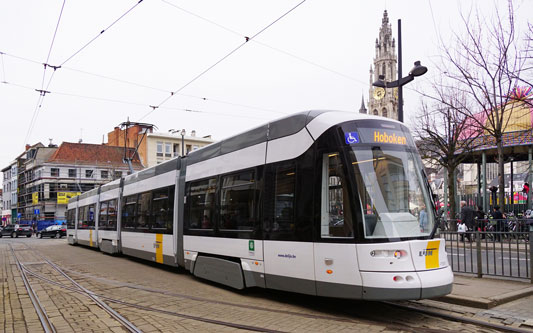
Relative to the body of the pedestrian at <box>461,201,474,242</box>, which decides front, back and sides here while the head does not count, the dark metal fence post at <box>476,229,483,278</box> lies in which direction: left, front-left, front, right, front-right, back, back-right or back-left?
left

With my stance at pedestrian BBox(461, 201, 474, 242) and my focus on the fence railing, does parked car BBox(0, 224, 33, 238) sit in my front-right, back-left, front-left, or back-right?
back-right
